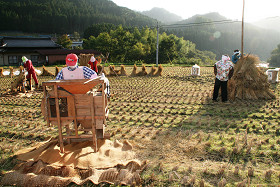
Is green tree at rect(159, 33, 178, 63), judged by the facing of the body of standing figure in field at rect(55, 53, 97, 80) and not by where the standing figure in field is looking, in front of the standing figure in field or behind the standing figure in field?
behind

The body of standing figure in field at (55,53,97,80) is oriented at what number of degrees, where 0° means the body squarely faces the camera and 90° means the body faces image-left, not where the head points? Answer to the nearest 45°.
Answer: approximately 0°

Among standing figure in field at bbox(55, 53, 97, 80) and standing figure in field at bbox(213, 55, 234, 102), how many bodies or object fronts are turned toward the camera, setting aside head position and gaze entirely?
1
